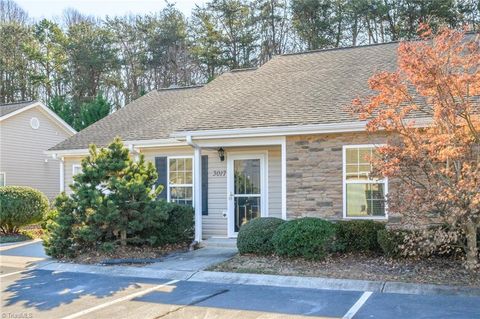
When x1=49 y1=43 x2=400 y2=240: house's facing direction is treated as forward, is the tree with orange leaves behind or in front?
in front

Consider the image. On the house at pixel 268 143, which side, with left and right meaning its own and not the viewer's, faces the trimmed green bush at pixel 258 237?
front

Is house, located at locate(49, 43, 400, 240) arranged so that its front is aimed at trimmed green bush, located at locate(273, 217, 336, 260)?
yes

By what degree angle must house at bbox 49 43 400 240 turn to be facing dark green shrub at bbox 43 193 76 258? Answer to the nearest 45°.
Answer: approximately 90° to its right

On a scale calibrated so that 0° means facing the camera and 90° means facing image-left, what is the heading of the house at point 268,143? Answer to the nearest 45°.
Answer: approximately 0°

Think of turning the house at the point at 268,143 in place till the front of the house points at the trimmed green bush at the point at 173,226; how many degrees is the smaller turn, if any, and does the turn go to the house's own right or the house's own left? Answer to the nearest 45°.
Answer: approximately 90° to the house's own right

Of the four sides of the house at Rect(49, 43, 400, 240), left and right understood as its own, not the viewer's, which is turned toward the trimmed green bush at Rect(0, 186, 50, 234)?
right

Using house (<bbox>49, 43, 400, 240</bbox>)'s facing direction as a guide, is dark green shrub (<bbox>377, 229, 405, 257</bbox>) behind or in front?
in front

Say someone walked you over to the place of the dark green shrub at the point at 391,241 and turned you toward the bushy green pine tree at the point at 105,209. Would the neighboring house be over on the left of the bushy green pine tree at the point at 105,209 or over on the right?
right

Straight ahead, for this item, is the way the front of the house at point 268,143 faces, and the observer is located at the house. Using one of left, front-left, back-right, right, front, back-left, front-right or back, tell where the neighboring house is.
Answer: back-right
